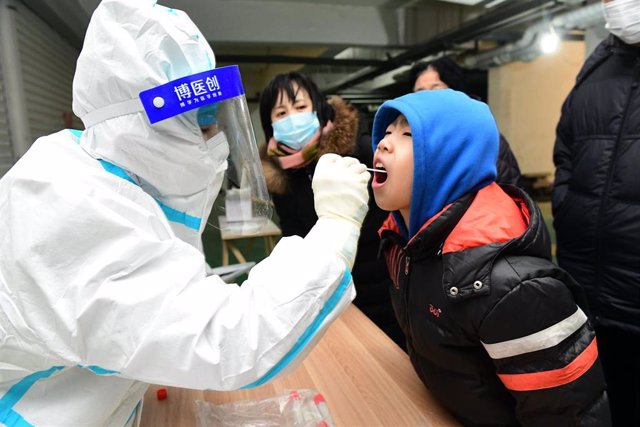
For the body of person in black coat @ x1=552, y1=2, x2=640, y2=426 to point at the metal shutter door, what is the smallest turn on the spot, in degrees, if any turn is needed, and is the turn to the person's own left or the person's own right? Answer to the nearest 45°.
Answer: approximately 45° to the person's own right

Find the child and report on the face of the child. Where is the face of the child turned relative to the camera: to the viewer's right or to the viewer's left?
to the viewer's left

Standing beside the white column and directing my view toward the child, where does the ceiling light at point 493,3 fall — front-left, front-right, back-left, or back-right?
front-left

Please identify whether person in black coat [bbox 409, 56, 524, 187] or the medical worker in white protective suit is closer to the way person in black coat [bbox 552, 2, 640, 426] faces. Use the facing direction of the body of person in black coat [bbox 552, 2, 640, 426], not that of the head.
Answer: the medical worker in white protective suit

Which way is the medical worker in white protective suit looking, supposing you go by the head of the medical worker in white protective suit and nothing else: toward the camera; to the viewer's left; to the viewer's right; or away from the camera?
to the viewer's right

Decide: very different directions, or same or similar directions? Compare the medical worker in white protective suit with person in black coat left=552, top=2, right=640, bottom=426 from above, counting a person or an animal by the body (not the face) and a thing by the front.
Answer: very different directions

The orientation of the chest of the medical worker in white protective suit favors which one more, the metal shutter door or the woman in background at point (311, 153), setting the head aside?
the woman in background

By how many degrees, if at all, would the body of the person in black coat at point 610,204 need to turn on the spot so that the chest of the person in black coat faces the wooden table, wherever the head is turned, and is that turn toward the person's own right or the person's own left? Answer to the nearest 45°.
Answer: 0° — they already face it

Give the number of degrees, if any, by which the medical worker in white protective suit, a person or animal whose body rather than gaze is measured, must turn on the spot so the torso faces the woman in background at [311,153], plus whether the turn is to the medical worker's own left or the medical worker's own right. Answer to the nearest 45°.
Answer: approximately 45° to the medical worker's own left

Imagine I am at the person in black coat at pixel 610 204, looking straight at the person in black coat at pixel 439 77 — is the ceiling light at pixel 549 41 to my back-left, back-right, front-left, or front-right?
front-right

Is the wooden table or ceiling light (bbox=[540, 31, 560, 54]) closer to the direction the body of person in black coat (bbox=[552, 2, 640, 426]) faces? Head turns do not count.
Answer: the wooden table

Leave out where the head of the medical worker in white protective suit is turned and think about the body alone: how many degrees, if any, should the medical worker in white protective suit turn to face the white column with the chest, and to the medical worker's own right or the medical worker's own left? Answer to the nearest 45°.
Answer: approximately 90° to the medical worker's own left

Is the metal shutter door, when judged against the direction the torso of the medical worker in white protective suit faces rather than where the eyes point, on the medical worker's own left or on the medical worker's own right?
on the medical worker's own left

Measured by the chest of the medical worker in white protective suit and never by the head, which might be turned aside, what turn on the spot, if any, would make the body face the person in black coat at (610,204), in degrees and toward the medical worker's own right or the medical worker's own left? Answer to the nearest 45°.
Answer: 0° — they already face them
